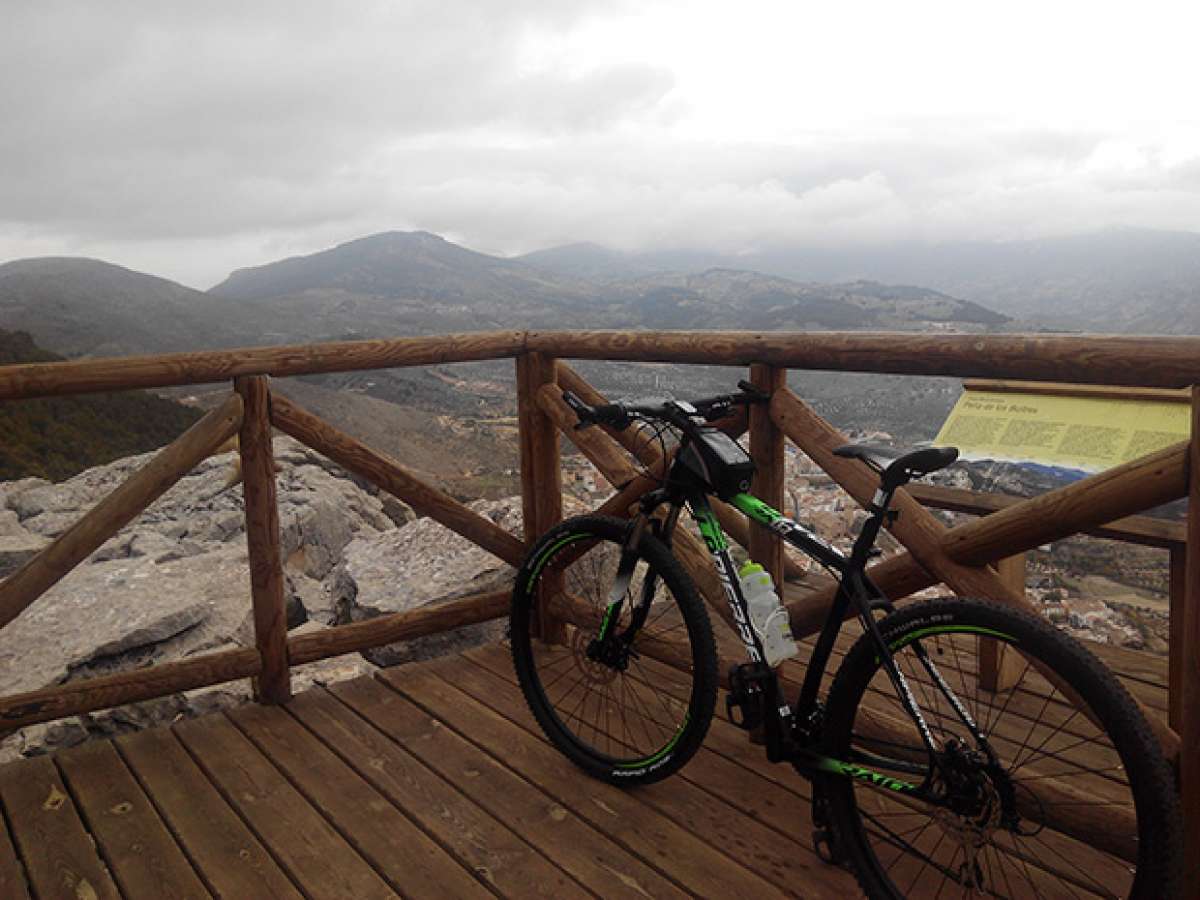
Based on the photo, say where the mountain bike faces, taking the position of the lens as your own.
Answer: facing away from the viewer and to the left of the viewer

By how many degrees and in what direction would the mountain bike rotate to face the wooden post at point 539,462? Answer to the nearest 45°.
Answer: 0° — it already faces it

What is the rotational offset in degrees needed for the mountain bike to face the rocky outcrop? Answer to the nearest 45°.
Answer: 0° — it already faces it

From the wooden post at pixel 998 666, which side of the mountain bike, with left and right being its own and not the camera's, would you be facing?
right

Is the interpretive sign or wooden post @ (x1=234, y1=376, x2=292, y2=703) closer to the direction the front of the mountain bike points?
the wooden post

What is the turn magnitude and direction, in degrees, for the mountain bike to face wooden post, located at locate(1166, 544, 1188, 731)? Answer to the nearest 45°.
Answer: approximately 90° to its right

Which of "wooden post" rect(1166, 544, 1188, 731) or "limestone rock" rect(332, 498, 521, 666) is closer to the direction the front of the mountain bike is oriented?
the limestone rock

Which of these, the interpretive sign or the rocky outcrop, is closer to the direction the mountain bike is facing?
the rocky outcrop

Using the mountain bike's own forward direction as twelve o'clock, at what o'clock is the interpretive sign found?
The interpretive sign is roughly at 3 o'clock from the mountain bike.

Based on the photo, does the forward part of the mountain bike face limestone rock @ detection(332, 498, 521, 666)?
yes
